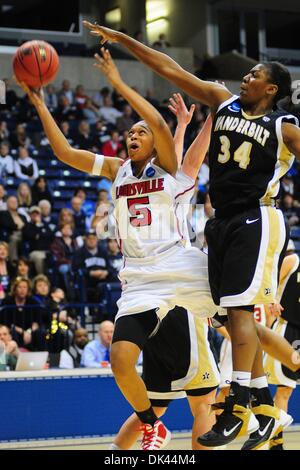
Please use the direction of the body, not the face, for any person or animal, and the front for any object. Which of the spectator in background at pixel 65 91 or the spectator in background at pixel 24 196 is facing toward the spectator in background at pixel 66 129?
the spectator in background at pixel 65 91

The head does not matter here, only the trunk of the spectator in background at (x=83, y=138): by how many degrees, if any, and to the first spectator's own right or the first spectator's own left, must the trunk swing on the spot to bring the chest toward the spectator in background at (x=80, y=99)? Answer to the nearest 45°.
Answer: approximately 180°

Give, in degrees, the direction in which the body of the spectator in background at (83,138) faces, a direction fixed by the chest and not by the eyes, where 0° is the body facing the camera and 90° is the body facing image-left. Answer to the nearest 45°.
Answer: approximately 0°

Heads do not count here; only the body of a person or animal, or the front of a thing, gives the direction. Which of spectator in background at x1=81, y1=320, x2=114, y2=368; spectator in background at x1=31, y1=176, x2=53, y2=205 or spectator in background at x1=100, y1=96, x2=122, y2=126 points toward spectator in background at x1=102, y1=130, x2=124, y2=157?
spectator in background at x1=100, y1=96, x2=122, y2=126

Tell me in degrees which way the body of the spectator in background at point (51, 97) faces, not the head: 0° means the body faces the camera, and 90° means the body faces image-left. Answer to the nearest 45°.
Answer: approximately 0°
